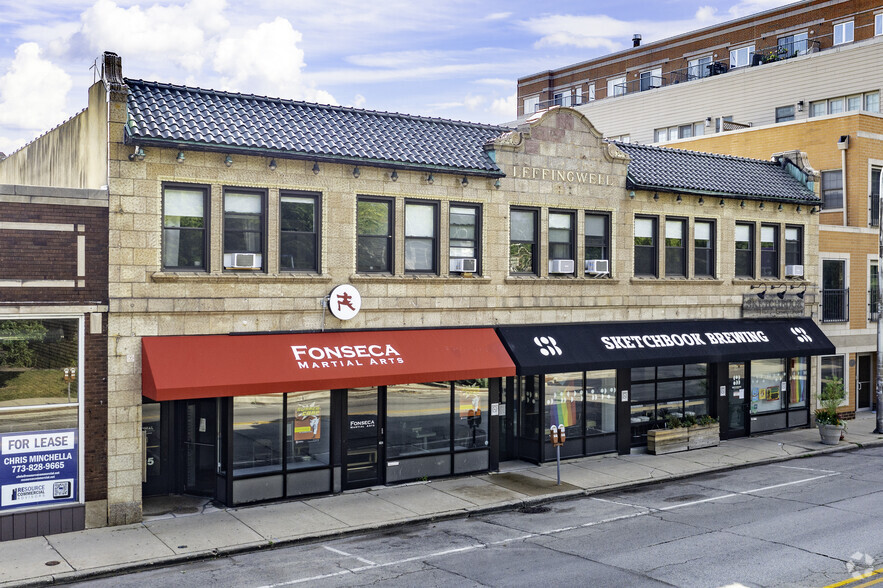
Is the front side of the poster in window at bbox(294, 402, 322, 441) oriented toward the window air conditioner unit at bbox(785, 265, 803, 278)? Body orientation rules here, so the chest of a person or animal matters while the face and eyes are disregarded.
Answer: no

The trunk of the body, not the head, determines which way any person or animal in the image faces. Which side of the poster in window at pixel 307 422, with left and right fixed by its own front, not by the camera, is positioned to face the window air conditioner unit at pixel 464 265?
left

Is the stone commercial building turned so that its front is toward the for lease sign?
no

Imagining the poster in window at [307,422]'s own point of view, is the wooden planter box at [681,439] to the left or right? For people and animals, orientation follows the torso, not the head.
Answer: on its left

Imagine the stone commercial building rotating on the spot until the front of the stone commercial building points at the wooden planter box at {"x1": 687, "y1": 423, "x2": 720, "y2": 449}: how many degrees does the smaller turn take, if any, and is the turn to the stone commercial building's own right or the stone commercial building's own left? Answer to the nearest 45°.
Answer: approximately 90° to the stone commercial building's own left

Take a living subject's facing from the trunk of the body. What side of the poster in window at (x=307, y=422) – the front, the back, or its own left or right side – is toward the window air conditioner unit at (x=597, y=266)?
left

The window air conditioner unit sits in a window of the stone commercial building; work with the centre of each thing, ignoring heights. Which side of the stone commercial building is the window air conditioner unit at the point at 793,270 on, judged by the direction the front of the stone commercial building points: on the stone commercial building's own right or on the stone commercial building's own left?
on the stone commercial building's own left

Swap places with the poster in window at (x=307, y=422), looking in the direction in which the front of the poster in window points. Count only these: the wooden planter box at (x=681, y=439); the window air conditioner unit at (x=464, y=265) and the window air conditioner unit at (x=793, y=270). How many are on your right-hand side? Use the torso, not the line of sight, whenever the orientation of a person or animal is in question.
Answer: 0

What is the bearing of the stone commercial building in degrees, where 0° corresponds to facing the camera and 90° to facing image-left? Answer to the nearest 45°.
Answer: approximately 315°

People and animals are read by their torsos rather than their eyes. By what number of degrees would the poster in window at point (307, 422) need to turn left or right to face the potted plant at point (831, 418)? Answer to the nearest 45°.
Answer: approximately 90° to its left

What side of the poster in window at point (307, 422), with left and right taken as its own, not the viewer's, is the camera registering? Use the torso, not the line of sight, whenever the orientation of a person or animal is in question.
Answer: front

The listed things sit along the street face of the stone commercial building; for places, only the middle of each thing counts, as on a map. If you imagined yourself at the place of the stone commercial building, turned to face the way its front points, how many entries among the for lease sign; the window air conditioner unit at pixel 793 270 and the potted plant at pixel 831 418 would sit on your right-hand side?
1

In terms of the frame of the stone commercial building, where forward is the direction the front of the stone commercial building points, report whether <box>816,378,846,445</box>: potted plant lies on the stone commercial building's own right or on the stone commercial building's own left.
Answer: on the stone commercial building's own left
